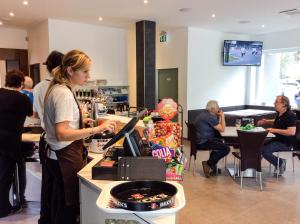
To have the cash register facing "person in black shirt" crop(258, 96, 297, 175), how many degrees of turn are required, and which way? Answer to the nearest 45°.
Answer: approximately 135° to its right

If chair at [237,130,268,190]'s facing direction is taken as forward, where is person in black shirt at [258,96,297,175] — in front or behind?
in front

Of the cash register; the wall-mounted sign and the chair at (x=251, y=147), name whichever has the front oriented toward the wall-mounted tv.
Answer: the chair

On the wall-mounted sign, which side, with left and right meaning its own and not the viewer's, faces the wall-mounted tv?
left

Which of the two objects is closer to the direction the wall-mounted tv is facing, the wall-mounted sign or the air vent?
the air vent

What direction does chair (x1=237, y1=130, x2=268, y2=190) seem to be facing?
away from the camera

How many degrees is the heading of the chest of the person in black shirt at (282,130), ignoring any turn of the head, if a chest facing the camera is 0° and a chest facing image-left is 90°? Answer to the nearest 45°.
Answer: approximately 90°

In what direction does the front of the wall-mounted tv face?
toward the camera

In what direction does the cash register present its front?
to the viewer's left

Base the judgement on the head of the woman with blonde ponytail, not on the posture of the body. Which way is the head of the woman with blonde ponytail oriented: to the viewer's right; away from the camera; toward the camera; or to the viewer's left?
to the viewer's right

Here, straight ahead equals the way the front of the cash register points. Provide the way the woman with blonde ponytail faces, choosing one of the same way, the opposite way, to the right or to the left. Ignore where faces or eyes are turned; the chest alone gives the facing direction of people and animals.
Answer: the opposite way

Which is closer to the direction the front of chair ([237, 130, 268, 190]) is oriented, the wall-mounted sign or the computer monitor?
the wall-mounted sign

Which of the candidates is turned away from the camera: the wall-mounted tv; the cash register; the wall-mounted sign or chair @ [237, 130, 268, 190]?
the chair

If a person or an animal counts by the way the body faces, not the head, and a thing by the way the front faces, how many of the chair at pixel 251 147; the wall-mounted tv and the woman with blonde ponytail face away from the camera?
1

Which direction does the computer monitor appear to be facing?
to the viewer's left
